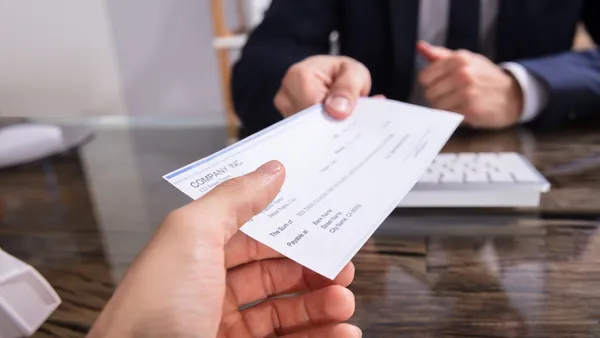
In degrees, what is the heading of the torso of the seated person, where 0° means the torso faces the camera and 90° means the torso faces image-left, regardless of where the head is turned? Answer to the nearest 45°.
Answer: approximately 0°
